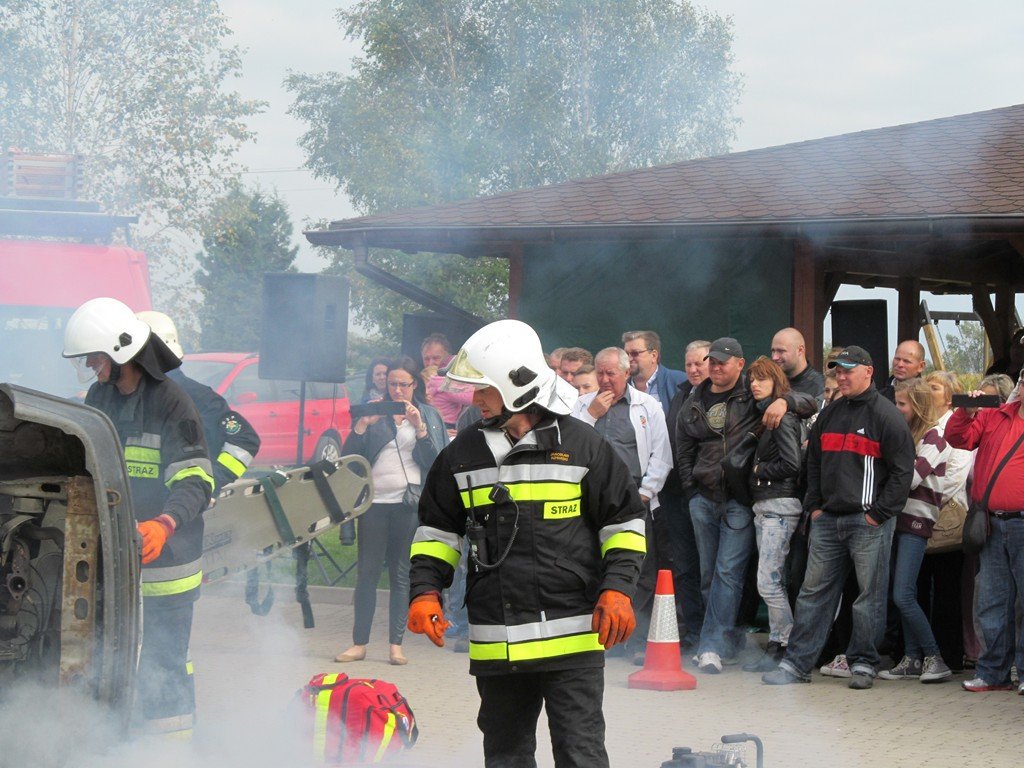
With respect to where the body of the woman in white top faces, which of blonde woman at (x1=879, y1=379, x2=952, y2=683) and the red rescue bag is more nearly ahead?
the red rescue bag

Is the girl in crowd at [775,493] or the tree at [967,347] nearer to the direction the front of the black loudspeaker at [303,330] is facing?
the girl in crowd

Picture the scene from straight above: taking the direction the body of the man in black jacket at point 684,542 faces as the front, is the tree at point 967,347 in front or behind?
behind

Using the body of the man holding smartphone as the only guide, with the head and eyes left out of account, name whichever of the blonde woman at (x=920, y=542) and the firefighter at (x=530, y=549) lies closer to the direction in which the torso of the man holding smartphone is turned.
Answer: the firefighter

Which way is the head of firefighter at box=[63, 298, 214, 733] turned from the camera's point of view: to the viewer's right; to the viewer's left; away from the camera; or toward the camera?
to the viewer's left

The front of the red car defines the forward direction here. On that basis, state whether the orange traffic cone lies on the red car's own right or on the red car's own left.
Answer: on the red car's own left

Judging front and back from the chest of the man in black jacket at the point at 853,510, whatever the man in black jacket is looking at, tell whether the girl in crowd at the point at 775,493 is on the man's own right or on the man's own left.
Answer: on the man's own right

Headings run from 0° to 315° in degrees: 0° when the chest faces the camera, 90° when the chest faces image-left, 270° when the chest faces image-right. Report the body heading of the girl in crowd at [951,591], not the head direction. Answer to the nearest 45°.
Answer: approximately 45°

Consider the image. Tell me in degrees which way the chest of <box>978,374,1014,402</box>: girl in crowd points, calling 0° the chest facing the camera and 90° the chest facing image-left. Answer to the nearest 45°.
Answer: approximately 45°

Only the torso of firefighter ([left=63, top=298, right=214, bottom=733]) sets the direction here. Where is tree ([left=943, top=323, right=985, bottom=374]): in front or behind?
behind
